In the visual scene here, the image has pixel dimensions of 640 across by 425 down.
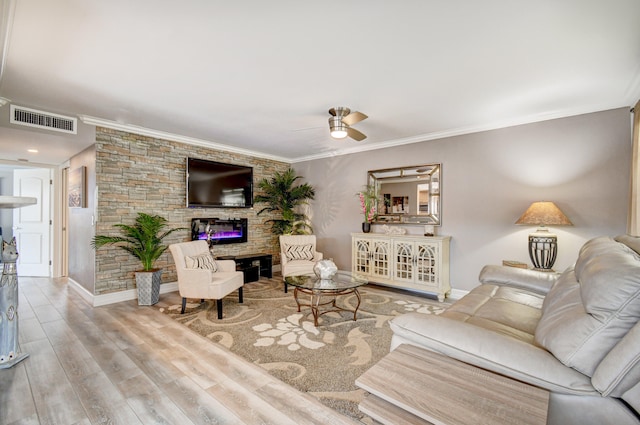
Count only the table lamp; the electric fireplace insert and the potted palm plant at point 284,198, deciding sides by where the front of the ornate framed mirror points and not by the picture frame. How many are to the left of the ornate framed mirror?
1

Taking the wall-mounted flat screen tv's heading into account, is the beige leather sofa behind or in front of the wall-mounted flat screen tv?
in front

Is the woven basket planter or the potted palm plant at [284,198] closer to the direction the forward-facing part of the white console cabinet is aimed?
the woven basket planter

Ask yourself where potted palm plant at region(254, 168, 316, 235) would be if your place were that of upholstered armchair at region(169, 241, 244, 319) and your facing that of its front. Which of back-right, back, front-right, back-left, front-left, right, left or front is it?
left

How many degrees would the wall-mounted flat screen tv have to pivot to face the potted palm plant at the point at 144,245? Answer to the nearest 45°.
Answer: approximately 90° to its right

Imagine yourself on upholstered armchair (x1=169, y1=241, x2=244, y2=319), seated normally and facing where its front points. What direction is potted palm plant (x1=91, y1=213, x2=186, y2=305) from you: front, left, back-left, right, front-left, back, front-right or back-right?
back

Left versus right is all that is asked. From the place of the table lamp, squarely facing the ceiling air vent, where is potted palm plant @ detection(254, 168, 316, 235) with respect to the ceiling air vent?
right

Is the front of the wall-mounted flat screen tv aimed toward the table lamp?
yes

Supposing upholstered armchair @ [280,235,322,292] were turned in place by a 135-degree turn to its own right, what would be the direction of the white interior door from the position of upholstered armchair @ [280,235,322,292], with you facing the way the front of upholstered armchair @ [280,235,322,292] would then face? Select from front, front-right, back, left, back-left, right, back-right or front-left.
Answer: front

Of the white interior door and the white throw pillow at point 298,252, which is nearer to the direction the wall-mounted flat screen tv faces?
the white throw pillow

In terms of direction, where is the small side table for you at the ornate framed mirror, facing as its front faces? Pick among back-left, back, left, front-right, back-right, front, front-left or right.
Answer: front-left

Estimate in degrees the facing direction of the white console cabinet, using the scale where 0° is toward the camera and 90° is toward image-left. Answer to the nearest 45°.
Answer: approximately 45°
